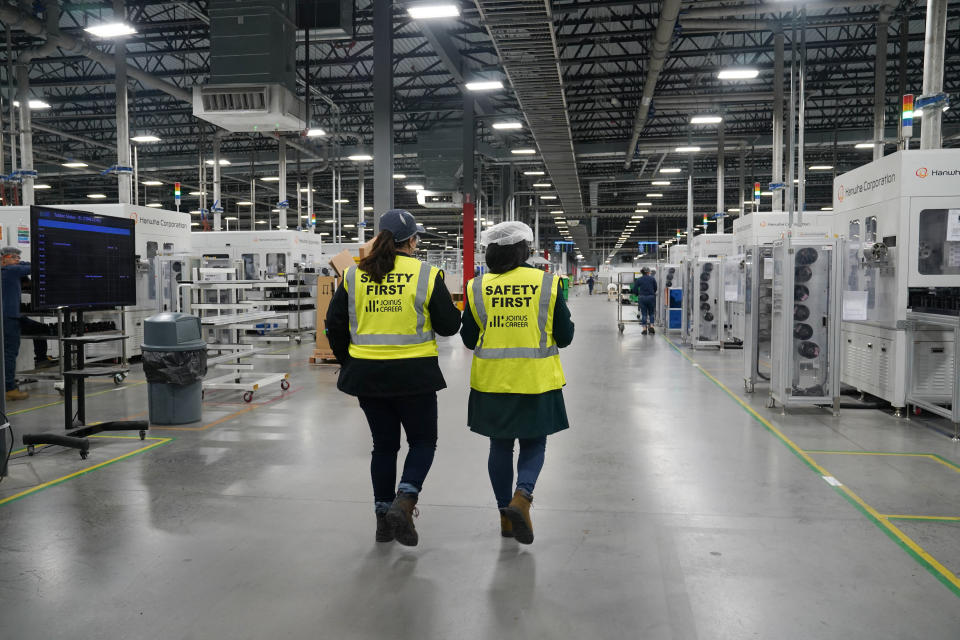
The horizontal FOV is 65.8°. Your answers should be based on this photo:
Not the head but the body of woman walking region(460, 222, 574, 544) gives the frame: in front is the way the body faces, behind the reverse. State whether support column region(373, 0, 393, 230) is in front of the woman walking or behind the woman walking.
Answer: in front

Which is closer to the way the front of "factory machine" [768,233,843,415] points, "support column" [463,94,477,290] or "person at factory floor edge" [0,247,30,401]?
the person at factory floor edge

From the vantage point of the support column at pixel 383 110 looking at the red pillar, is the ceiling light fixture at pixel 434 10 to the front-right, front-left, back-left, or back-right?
back-right

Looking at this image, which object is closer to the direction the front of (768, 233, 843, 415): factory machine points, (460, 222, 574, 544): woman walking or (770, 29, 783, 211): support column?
the woman walking

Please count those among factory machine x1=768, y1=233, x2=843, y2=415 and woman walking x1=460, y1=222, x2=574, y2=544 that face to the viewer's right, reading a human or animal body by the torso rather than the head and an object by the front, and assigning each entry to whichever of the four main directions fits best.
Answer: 0

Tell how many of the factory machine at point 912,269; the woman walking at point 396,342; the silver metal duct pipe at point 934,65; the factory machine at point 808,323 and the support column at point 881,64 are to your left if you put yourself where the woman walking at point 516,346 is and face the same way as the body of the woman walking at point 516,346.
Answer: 1

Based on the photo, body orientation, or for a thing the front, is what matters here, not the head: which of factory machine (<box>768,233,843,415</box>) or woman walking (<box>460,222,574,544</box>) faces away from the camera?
the woman walking

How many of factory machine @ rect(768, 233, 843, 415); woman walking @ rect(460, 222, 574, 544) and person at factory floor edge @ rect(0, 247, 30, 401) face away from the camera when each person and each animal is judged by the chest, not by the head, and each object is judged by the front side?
1

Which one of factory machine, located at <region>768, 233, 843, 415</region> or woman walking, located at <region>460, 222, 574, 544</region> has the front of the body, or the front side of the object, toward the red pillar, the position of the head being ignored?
the woman walking

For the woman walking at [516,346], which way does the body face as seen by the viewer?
away from the camera

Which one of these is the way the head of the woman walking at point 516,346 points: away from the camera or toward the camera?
away from the camera

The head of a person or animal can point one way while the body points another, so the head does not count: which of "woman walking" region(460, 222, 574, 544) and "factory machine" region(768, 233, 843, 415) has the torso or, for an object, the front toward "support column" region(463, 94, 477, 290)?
the woman walking
